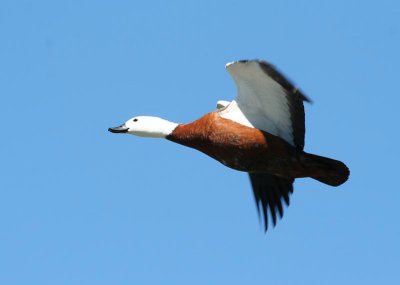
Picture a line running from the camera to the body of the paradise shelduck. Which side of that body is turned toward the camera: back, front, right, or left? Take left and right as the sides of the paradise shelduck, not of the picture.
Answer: left
